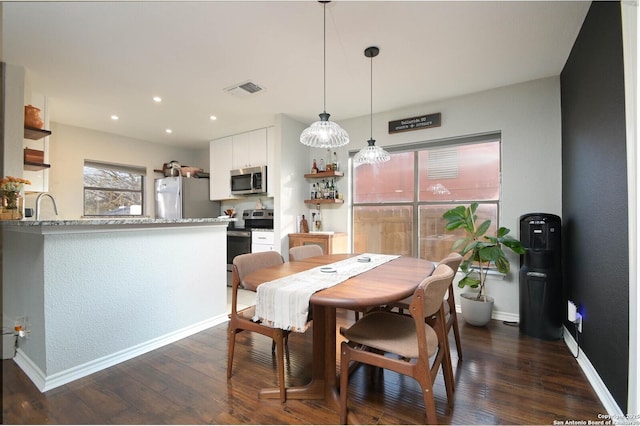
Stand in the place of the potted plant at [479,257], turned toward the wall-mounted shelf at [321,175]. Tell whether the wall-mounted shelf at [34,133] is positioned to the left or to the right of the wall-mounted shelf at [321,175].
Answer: left

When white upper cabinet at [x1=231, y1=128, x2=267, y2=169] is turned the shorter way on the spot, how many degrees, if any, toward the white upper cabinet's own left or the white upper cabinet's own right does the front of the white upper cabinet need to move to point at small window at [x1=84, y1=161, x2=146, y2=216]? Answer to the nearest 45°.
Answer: approximately 45° to the white upper cabinet's own right

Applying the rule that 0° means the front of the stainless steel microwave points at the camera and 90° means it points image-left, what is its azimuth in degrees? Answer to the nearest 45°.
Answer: approximately 45°

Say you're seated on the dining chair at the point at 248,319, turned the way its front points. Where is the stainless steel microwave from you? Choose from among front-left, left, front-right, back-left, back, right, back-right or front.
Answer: back-left

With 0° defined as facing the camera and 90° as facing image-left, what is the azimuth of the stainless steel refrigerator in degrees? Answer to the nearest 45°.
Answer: approximately 45°

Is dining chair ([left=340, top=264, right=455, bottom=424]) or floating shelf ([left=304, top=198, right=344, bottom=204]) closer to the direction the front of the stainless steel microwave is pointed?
the dining chair

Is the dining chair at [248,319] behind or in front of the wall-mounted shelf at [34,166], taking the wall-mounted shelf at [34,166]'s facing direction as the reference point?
in front

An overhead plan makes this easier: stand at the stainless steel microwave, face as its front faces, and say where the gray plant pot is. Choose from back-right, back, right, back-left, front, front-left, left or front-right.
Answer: left

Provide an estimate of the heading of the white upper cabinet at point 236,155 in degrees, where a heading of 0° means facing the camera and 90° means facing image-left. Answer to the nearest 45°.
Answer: approximately 45°

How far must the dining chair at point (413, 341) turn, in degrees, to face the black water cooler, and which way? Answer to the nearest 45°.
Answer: approximately 90° to its right
